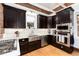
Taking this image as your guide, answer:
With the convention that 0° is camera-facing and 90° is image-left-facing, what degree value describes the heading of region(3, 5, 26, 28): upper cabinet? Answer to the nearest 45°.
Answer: approximately 315°

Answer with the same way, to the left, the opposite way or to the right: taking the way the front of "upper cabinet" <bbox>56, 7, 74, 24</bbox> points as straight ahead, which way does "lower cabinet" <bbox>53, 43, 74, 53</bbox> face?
the same way

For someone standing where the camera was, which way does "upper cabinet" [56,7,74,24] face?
facing the viewer and to the left of the viewer

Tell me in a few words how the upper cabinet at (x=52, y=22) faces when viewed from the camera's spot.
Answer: facing the viewer

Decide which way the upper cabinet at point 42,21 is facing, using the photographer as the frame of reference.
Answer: facing the viewer and to the right of the viewer
